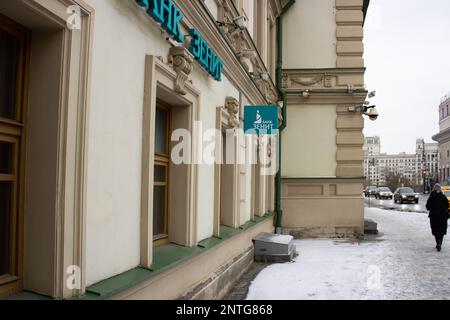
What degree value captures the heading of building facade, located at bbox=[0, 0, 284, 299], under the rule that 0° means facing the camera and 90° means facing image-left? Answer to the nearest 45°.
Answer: approximately 315°

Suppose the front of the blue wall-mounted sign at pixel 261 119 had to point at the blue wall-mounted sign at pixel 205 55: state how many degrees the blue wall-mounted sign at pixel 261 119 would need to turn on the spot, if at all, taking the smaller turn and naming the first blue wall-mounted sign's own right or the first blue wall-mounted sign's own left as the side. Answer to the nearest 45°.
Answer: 0° — it already faces it

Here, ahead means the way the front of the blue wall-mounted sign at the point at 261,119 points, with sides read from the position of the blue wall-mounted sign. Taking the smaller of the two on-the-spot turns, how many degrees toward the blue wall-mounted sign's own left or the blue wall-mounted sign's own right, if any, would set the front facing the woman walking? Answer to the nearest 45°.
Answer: approximately 135° to the blue wall-mounted sign's own left

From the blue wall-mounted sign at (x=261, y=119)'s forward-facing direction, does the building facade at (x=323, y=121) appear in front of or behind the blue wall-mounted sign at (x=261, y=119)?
behind

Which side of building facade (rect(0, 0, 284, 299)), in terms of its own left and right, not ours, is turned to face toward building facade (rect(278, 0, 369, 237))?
left

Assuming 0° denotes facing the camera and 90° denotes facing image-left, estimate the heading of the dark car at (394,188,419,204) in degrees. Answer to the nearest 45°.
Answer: approximately 315°

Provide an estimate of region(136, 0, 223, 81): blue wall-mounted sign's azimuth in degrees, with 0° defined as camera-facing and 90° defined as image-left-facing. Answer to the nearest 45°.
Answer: approximately 315°
